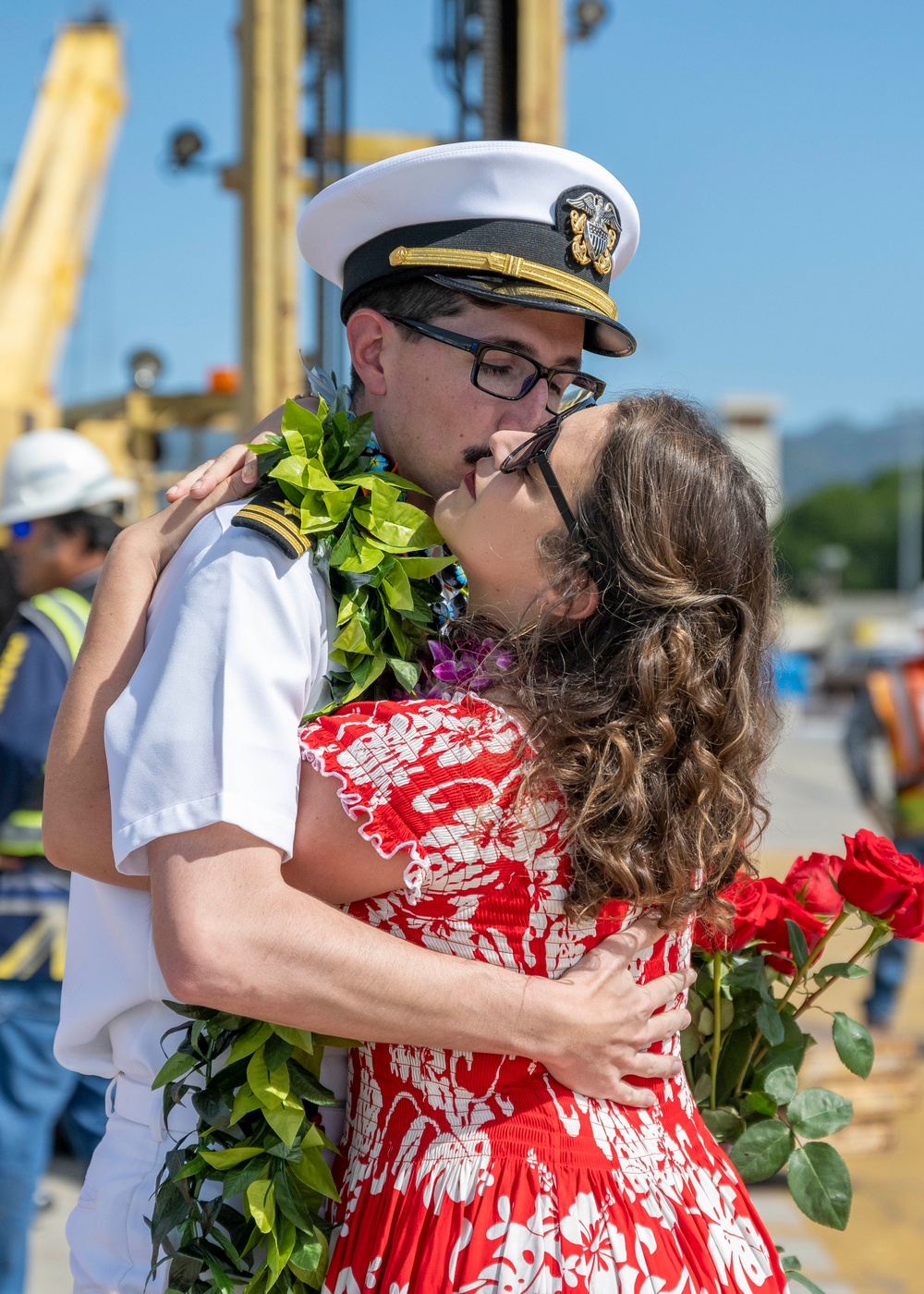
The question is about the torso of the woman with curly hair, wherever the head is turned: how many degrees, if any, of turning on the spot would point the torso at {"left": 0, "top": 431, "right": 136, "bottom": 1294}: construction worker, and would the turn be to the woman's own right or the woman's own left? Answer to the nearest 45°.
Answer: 0° — they already face them

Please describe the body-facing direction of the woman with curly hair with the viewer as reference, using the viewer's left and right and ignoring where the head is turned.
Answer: facing away from the viewer and to the left of the viewer

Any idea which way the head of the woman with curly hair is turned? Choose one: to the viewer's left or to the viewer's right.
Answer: to the viewer's left
